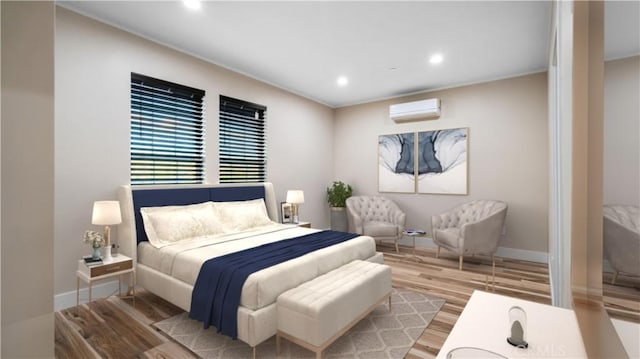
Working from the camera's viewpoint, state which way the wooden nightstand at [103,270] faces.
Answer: facing the viewer and to the right of the viewer

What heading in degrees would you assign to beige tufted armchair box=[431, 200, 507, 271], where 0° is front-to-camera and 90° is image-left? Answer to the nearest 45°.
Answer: approximately 45°

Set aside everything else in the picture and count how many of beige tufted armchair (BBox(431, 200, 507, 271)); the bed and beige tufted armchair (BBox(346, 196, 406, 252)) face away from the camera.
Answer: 0

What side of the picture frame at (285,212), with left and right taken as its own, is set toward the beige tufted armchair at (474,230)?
front

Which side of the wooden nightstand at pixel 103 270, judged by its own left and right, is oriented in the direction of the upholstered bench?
front

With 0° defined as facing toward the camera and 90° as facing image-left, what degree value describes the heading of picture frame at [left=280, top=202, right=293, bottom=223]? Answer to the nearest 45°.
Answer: approximately 315°

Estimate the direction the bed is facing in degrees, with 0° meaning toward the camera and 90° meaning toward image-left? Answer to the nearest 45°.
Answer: approximately 315°

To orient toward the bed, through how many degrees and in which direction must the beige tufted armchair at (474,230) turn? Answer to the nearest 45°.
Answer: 0° — it already faces it

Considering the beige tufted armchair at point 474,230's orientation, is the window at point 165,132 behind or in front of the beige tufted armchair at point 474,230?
in front

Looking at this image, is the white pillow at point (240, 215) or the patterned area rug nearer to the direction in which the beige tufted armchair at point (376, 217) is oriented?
the patterned area rug

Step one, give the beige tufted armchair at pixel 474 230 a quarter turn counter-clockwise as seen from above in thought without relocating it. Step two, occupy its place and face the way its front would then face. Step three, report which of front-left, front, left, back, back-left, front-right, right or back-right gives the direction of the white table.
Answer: front-right

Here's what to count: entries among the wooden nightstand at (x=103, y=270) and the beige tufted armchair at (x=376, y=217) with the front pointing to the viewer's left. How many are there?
0

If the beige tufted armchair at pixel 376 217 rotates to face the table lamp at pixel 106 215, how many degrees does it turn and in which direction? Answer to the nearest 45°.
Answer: approximately 90° to its right

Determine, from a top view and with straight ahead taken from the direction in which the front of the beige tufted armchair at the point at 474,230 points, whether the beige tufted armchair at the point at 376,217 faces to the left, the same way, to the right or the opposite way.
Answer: to the left
